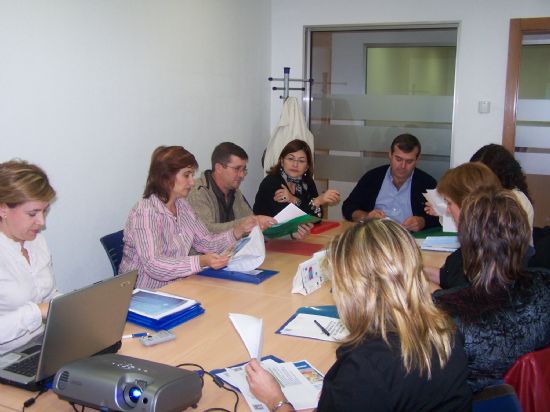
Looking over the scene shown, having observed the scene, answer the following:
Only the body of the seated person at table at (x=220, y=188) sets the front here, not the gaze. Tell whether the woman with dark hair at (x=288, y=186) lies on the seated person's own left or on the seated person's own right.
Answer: on the seated person's own left

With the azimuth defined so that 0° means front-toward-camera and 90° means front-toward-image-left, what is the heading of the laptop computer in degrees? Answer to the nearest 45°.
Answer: approximately 135°

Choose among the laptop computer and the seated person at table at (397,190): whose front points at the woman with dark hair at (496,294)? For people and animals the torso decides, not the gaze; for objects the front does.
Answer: the seated person at table

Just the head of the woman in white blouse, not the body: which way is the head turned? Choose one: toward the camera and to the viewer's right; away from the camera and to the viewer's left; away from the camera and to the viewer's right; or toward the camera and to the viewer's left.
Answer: toward the camera and to the viewer's right

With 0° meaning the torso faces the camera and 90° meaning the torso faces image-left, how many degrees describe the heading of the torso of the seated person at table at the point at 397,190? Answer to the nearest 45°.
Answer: approximately 0°

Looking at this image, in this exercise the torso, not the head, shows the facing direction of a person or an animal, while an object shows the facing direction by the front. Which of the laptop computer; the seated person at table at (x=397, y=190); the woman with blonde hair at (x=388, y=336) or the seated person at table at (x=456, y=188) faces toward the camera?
the seated person at table at (x=397, y=190)

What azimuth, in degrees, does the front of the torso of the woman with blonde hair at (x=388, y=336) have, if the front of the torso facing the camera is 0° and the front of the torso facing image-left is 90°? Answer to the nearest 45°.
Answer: approximately 135°

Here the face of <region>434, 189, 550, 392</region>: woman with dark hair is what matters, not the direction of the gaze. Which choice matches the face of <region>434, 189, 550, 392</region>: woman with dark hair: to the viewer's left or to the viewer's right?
to the viewer's left

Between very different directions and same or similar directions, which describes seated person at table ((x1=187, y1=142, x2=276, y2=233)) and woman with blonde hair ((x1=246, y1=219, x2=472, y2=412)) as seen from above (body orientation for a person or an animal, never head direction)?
very different directions

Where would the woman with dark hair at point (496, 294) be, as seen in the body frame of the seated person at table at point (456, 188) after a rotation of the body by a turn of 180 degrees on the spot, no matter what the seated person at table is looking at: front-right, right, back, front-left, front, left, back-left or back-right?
right

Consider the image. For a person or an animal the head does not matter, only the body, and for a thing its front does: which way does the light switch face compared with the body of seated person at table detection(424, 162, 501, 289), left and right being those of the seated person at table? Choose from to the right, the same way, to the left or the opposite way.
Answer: to the left

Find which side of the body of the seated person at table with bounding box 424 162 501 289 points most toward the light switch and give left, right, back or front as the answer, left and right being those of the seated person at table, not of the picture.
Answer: right

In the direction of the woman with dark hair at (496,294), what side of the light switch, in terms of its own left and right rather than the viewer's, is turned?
front

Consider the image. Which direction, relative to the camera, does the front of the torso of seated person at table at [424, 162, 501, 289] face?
to the viewer's left

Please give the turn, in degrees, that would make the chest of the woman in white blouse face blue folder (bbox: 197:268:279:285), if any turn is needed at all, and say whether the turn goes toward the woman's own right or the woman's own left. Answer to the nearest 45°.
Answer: approximately 45° to the woman's own left

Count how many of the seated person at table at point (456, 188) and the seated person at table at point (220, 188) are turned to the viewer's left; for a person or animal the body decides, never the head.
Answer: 1

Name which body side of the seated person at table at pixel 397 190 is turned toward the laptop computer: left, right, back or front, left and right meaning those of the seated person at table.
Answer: front

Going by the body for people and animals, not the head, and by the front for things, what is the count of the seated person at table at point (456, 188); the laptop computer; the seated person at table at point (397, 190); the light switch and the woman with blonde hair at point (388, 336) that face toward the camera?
2

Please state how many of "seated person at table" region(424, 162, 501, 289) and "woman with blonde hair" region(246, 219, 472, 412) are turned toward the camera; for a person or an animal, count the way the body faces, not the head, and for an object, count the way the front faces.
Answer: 0
